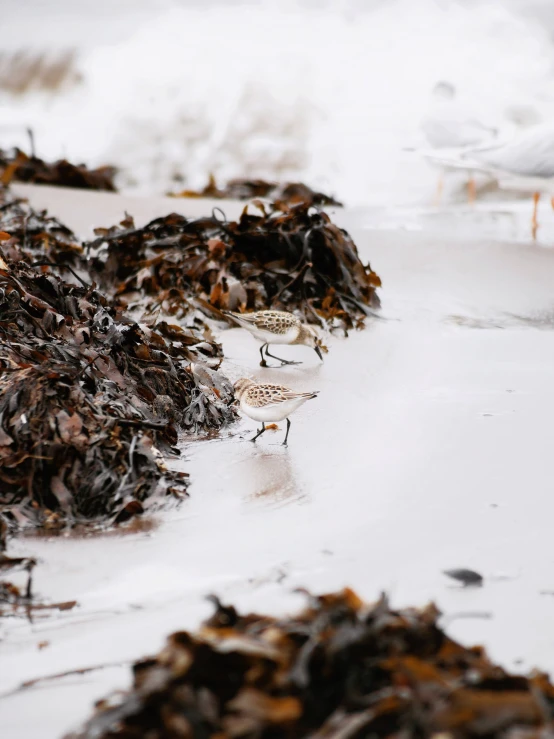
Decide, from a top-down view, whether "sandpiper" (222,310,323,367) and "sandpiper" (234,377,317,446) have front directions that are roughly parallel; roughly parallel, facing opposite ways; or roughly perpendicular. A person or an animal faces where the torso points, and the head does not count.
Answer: roughly parallel, facing opposite ways

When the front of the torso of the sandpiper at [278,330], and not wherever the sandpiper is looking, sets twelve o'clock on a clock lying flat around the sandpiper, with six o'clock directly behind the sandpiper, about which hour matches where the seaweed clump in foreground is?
The seaweed clump in foreground is roughly at 3 o'clock from the sandpiper.

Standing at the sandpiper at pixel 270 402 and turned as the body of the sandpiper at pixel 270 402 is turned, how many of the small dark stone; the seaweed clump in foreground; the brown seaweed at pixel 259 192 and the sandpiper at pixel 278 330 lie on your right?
2

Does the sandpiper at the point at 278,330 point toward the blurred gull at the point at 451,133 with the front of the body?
no

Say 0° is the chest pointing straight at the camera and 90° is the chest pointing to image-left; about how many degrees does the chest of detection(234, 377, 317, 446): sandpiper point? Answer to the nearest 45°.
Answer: approximately 90°

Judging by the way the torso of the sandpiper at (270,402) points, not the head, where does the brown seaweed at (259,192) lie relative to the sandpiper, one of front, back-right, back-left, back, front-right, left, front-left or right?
right

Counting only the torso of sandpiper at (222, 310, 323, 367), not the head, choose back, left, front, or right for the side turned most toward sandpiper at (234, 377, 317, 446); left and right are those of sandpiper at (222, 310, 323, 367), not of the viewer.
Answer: right

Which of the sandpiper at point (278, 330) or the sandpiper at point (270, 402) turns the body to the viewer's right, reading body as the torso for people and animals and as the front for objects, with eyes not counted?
the sandpiper at point (278, 330)

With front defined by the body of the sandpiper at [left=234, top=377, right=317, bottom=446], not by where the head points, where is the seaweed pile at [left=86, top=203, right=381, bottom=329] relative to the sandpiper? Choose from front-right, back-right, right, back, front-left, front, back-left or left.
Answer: right

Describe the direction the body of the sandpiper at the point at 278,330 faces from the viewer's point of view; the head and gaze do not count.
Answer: to the viewer's right
